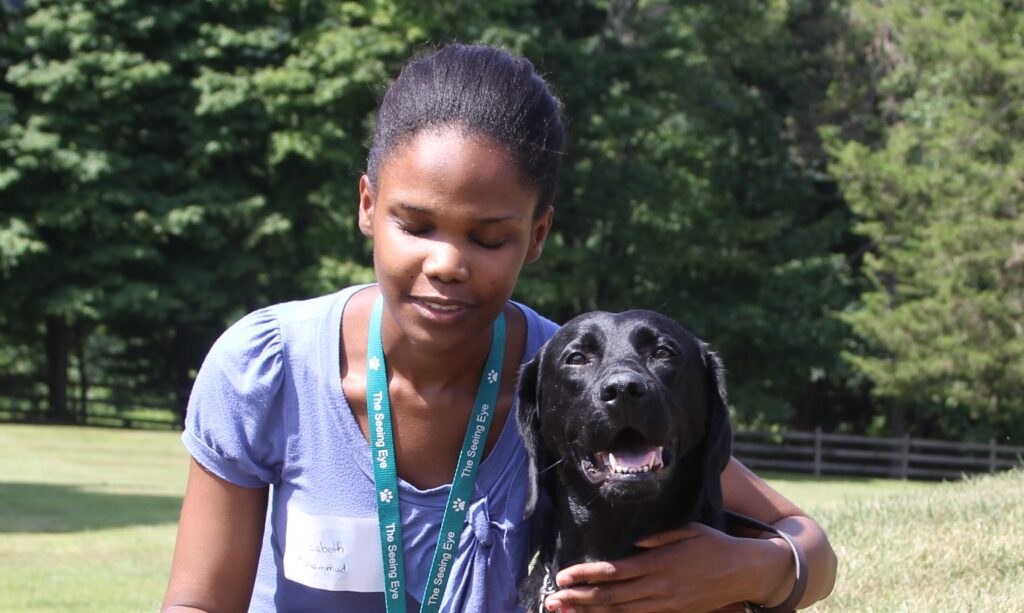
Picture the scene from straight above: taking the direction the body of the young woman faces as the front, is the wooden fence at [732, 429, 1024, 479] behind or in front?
behind

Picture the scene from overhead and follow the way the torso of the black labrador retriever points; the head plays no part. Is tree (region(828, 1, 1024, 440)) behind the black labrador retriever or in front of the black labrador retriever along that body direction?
behind

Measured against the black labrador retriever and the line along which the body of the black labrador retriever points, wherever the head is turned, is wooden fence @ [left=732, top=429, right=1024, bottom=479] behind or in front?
behind

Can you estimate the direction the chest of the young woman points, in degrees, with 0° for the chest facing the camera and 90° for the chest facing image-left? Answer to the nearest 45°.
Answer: approximately 0°

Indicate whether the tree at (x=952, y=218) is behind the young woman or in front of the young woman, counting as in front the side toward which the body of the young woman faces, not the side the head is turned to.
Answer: behind
